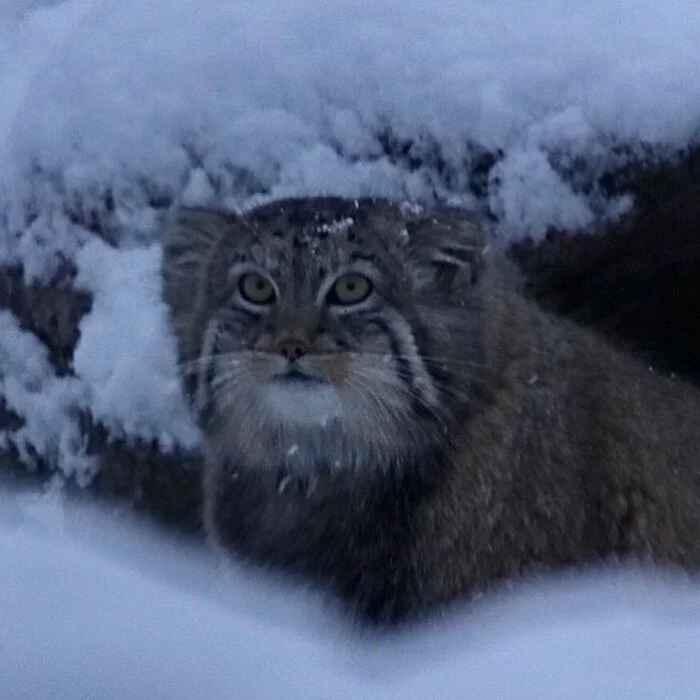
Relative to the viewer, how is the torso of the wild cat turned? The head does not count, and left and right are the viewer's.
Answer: facing the viewer and to the left of the viewer
